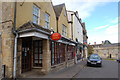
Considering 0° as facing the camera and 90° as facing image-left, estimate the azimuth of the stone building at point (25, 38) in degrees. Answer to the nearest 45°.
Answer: approximately 315°
